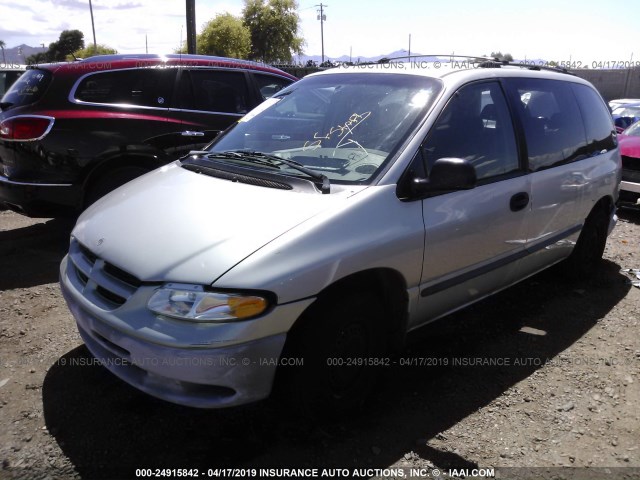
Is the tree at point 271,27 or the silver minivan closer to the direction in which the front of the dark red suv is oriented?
the tree

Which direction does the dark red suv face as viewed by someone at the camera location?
facing away from the viewer and to the right of the viewer

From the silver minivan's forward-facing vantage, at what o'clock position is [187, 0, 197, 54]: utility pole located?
The utility pole is roughly at 4 o'clock from the silver minivan.

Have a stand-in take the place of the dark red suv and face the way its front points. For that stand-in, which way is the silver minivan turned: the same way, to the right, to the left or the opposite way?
the opposite way

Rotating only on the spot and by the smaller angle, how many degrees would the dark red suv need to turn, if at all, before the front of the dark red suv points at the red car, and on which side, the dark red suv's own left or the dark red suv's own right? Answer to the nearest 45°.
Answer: approximately 45° to the dark red suv's own right

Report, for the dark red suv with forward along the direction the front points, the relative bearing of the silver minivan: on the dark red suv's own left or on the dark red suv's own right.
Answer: on the dark red suv's own right

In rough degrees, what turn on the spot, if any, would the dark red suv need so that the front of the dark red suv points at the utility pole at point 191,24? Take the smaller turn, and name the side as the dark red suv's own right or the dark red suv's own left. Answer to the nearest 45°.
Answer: approximately 45° to the dark red suv's own left

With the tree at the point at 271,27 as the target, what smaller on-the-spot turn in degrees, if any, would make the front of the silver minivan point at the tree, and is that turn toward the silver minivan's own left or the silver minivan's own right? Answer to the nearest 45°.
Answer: approximately 135° to the silver minivan's own right

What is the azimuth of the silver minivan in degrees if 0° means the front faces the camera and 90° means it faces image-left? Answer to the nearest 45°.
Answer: approximately 45°

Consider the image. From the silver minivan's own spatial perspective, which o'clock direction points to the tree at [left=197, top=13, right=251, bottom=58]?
The tree is roughly at 4 o'clock from the silver minivan.

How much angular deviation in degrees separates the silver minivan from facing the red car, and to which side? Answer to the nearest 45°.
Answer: approximately 180°

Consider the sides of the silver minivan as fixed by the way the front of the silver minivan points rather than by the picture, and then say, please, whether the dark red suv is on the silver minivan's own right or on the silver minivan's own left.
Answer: on the silver minivan's own right
